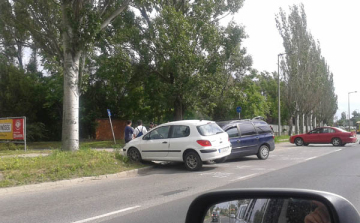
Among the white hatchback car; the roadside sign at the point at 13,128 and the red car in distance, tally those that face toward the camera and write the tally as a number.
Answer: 1

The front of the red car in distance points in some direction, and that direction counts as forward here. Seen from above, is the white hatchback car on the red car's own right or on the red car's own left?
on the red car's own left

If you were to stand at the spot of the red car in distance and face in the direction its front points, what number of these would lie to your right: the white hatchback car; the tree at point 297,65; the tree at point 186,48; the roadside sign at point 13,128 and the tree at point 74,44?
1

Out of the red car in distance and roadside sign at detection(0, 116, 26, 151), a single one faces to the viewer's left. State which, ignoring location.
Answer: the red car in distance

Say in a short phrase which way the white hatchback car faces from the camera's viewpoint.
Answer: facing away from the viewer and to the left of the viewer

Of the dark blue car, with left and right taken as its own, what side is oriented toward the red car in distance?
back

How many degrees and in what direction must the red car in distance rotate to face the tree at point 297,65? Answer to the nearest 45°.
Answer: approximately 90° to its right

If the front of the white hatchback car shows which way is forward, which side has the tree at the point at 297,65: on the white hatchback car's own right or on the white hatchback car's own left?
on the white hatchback car's own right

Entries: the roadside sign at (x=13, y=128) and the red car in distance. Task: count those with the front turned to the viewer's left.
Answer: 1

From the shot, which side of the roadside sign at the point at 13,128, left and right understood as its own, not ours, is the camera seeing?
front

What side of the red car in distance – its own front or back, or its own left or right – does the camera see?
left

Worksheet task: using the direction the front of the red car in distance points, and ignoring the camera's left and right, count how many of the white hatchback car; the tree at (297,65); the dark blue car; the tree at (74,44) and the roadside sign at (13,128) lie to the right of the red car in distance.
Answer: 1

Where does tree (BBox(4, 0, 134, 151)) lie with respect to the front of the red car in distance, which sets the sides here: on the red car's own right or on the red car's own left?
on the red car's own left

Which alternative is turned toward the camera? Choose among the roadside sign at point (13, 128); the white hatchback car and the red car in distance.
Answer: the roadside sign

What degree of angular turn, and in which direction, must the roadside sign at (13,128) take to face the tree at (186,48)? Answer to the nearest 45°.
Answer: approximately 90° to its left

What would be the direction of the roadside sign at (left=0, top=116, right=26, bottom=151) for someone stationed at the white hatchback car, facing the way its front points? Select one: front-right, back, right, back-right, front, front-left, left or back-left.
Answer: front
